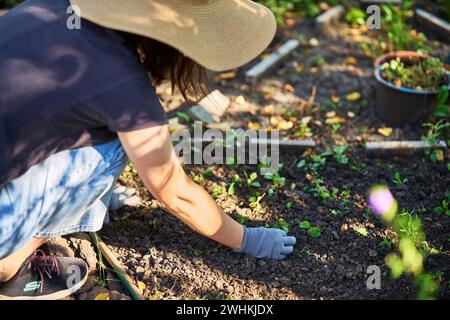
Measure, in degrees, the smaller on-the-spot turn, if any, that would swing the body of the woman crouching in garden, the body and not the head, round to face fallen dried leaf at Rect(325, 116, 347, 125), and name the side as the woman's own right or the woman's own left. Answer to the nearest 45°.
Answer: approximately 45° to the woman's own left

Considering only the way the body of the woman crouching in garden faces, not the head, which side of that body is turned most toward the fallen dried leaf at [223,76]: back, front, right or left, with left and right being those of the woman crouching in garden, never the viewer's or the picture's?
left

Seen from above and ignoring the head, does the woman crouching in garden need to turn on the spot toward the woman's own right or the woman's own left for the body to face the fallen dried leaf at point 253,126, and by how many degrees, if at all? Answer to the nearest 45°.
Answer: approximately 45° to the woman's own left

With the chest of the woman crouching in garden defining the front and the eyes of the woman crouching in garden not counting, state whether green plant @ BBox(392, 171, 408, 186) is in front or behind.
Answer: in front

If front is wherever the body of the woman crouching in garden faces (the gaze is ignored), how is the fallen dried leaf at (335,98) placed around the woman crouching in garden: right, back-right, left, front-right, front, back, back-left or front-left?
front-left

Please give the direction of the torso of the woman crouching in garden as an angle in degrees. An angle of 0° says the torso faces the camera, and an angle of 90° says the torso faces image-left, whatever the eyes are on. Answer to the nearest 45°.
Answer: approximately 270°

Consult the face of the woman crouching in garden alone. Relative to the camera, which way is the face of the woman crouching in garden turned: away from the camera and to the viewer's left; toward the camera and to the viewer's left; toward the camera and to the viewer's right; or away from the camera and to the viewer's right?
away from the camera and to the viewer's right

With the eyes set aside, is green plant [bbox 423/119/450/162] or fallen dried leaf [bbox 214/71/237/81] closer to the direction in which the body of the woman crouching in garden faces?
the green plant

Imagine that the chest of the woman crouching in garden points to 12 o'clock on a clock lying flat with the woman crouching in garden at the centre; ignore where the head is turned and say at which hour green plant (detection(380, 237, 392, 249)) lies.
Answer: The green plant is roughly at 12 o'clock from the woman crouching in garden.

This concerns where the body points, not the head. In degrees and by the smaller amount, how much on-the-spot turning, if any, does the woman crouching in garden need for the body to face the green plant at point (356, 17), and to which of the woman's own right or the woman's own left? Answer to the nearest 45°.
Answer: approximately 45° to the woman's own left

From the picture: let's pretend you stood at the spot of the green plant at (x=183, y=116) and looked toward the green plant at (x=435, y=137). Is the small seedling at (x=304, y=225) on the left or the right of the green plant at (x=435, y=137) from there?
right

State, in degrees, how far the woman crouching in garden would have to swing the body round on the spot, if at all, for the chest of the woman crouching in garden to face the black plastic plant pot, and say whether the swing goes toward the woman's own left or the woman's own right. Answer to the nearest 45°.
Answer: approximately 45° to the woman's own left
